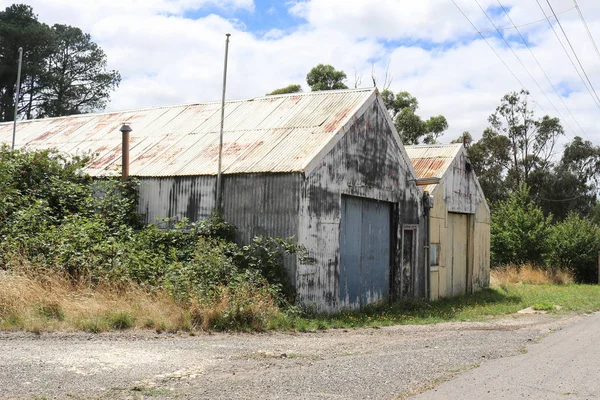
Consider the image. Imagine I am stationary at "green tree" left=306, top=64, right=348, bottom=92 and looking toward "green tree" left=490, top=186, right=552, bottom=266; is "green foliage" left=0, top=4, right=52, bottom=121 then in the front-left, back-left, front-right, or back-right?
back-right

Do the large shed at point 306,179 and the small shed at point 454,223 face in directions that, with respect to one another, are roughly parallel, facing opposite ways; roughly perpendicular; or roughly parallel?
roughly parallel

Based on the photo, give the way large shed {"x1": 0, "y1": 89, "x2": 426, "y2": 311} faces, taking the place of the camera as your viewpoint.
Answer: facing the viewer and to the right of the viewer

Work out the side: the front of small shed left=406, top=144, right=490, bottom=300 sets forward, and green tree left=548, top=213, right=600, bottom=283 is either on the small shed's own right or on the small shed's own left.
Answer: on the small shed's own left

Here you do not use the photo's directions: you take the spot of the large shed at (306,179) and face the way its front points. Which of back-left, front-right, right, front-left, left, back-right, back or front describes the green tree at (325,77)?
back-left

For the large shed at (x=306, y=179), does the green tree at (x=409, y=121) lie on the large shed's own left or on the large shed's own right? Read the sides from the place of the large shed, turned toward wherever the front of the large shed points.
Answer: on the large shed's own left

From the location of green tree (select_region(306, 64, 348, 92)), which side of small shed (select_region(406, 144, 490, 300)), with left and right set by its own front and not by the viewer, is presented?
back

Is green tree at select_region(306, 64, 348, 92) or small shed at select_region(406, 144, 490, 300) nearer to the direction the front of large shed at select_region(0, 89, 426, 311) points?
the small shed

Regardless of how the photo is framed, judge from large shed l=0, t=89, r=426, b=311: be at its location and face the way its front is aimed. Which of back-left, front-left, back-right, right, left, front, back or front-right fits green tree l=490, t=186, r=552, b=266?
left

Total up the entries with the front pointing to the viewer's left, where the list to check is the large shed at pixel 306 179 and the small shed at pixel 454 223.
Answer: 0

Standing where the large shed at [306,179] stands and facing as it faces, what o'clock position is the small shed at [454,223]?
the small shed at [454,223] is roughly at 9 o'clock from the large shed at [306,179].

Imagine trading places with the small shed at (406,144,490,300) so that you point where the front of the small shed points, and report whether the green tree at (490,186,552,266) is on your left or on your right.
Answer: on your left

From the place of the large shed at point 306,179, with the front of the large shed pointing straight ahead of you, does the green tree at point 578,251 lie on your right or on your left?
on your left

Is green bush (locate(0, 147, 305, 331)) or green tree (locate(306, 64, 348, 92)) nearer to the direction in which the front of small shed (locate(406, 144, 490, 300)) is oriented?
the green bush
